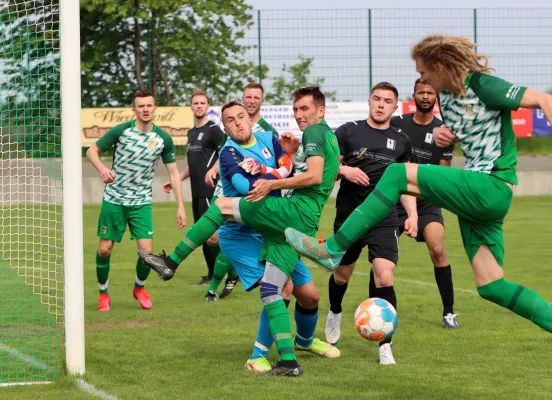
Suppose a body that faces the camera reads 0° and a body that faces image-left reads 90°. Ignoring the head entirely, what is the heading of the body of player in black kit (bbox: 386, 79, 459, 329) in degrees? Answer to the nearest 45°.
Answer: approximately 0°

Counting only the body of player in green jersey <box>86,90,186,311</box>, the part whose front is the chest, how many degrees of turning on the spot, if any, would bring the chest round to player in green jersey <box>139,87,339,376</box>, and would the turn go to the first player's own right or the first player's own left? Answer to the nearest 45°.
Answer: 0° — they already face them

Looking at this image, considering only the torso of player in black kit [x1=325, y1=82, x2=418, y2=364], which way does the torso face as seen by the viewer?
toward the camera

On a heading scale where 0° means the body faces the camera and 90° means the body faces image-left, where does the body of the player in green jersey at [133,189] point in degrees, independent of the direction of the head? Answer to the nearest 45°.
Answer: approximately 0°

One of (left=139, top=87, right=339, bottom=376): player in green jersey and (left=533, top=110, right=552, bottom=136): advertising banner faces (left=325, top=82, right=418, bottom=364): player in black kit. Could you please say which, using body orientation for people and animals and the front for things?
the advertising banner

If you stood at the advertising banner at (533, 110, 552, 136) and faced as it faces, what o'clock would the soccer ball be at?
The soccer ball is roughly at 12 o'clock from the advertising banner.

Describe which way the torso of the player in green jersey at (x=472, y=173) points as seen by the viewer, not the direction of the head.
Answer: to the viewer's left

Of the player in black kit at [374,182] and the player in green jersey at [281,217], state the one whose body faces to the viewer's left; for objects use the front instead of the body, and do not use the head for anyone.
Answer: the player in green jersey

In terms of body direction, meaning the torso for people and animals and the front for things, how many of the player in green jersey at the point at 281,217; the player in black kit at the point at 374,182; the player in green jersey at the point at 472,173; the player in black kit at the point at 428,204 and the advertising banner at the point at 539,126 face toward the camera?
3

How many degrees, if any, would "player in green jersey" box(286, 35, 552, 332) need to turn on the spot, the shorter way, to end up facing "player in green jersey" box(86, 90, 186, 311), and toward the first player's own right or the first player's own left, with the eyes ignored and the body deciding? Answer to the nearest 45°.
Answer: approximately 45° to the first player's own right

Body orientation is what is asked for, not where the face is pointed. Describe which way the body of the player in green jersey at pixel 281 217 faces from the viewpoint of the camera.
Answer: to the viewer's left
